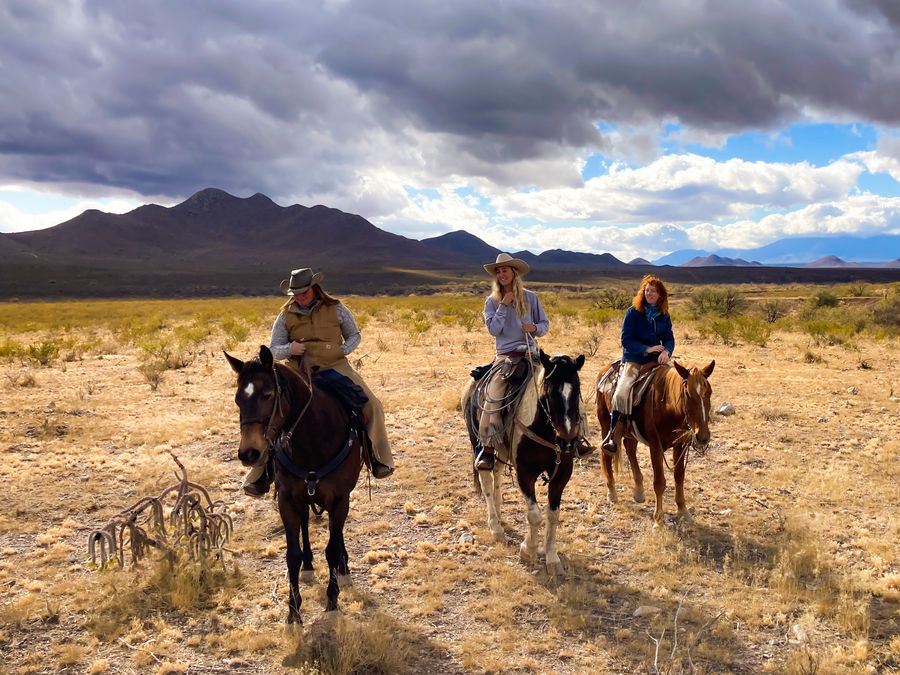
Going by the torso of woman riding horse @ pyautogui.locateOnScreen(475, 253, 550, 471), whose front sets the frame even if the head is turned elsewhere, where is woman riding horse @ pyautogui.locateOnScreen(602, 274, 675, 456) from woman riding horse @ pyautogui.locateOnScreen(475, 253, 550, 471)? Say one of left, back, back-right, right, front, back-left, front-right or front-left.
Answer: left

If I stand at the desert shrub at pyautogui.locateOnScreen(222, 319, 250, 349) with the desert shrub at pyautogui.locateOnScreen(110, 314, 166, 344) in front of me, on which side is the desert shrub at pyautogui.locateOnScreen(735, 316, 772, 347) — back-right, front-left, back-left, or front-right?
back-right

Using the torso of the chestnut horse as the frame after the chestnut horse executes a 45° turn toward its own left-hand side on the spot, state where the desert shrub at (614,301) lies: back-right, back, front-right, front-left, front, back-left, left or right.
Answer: left

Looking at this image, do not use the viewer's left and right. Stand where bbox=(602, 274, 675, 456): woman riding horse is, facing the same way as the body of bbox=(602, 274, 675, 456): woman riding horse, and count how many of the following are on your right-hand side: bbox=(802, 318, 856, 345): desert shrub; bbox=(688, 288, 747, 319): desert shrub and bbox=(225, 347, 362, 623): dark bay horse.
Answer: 1

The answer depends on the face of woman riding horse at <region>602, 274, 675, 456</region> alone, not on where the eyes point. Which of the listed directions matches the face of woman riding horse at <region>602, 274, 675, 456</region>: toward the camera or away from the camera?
toward the camera

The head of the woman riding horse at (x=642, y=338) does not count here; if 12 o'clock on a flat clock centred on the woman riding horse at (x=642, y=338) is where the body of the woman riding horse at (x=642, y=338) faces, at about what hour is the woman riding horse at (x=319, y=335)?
the woman riding horse at (x=319, y=335) is roughly at 3 o'clock from the woman riding horse at (x=642, y=338).

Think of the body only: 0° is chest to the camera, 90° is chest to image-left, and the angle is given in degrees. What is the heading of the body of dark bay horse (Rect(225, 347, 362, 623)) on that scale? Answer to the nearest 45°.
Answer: approximately 0°

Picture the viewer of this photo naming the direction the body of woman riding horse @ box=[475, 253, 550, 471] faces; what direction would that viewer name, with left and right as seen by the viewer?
facing the viewer and to the right of the viewer

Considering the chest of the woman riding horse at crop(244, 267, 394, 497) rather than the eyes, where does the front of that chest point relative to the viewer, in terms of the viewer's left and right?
facing the viewer

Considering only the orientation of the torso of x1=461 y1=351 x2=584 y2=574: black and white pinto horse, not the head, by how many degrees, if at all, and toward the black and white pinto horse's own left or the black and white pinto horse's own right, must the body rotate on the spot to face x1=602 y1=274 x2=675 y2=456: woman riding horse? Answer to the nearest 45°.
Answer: approximately 90° to the black and white pinto horse's own left
